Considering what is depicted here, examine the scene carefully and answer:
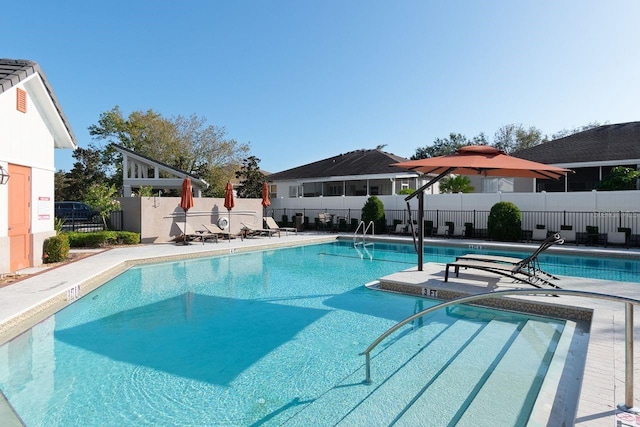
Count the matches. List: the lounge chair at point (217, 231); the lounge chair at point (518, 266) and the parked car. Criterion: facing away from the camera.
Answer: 0

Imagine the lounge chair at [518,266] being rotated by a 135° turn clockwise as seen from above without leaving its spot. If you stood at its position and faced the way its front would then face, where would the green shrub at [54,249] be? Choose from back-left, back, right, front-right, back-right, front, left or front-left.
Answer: back-left

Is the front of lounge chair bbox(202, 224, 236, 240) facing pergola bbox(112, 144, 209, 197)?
no

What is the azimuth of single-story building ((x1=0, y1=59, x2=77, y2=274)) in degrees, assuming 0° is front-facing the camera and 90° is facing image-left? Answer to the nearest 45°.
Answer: approximately 315°

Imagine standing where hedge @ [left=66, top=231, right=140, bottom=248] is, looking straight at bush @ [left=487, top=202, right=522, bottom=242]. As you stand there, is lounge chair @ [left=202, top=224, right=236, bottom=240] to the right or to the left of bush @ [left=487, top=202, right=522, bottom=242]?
left

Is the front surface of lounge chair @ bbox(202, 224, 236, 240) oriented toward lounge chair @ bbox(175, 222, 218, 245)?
no

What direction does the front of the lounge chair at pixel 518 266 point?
to the viewer's left

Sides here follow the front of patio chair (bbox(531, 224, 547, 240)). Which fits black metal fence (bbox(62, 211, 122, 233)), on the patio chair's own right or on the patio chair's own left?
on the patio chair's own right

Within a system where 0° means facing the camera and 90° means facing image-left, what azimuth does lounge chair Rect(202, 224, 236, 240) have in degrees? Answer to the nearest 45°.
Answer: approximately 315°

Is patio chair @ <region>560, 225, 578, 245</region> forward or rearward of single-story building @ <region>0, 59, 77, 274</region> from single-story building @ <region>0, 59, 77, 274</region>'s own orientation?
forward

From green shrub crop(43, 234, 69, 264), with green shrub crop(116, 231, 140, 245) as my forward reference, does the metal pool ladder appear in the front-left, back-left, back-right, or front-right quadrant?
front-right

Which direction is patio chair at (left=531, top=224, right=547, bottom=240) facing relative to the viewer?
toward the camera

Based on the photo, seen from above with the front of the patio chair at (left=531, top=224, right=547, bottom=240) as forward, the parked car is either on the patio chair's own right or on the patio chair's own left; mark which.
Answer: on the patio chair's own right

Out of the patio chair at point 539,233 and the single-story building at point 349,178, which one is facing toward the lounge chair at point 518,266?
the patio chair
